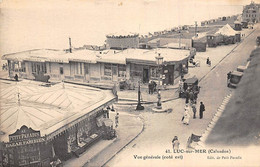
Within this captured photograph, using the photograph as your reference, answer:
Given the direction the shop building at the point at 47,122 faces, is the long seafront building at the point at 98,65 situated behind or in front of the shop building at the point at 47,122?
behind

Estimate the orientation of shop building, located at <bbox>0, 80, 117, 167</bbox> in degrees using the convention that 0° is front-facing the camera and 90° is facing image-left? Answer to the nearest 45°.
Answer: approximately 0°
